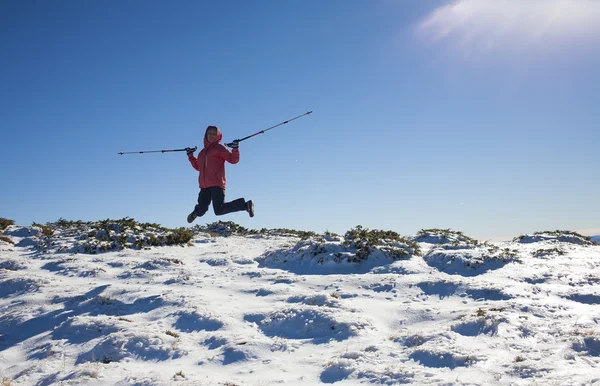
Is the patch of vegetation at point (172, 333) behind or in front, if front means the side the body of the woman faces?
in front

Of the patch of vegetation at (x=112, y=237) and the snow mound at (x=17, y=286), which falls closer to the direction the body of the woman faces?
the snow mound

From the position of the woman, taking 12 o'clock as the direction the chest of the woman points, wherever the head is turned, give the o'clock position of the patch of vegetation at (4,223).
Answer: The patch of vegetation is roughly at 3 o'clock from the woman.

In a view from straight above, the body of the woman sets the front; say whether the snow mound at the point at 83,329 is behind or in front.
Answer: in front

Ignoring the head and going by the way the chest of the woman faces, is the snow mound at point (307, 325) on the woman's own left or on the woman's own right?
on the woman's own left

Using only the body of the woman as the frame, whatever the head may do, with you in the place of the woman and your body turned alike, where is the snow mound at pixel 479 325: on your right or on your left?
on your left

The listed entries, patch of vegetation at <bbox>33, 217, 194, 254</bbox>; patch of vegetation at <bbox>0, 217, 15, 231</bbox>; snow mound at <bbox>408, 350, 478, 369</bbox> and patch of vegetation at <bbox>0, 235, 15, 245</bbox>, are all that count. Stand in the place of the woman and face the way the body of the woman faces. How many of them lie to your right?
3

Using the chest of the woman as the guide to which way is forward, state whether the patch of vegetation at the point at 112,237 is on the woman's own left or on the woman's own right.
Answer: on the woman's own right

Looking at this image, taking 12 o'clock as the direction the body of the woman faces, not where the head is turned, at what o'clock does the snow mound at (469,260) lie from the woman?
The snow mound is roughly at 8 o'clock from the woman.

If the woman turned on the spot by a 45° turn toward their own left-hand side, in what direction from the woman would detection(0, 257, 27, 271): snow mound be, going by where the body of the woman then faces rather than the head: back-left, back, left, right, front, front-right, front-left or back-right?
right

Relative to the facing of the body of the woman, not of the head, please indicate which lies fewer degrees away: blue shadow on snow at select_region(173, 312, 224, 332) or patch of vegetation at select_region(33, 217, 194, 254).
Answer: the blue shadow on snow

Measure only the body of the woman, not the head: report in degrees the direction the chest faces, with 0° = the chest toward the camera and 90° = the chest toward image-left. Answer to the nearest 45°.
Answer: approximately 45°
